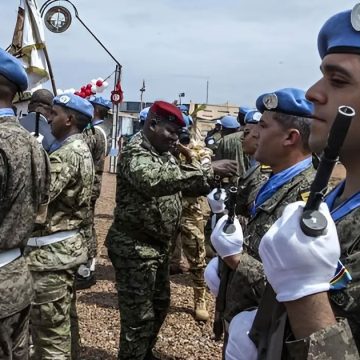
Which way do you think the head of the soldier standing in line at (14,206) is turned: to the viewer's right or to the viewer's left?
to the viewer's right

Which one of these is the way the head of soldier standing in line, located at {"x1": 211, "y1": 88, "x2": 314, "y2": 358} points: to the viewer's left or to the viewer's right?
to the viewer's left

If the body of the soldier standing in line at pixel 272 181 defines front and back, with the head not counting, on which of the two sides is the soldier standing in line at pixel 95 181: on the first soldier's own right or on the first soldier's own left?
on the first soldier's own right

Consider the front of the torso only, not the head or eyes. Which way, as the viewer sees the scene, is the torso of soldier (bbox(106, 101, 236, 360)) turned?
to the viewer's right

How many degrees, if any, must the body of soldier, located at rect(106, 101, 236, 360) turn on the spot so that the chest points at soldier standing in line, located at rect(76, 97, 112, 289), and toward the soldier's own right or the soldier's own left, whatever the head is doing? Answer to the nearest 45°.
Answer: approximately 90° to the soldier's own left

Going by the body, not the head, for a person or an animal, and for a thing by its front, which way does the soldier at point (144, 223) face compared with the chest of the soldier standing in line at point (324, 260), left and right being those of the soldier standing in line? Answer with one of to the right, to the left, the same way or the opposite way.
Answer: the opposite way

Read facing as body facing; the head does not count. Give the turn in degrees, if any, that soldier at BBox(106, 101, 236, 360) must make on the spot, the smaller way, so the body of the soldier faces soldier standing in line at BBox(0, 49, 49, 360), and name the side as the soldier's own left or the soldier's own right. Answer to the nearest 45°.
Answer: approximately 135° to the soldier's own right

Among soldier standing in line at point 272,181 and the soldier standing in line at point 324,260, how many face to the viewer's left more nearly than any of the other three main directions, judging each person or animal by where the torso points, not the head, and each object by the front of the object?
2

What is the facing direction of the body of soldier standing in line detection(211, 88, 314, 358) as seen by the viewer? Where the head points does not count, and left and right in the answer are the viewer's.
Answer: facing to the left of the viewer

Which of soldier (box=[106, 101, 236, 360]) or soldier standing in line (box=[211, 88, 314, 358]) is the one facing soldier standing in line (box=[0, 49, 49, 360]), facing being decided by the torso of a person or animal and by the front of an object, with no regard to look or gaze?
soldier standing in line (box=[211, 88, 314, 358])

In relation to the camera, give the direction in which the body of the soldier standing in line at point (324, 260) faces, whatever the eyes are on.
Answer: to the viewer's left

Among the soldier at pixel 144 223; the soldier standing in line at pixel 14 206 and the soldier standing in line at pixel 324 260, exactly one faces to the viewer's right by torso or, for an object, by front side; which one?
the soldier
